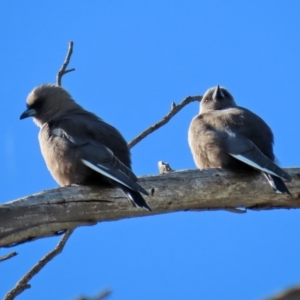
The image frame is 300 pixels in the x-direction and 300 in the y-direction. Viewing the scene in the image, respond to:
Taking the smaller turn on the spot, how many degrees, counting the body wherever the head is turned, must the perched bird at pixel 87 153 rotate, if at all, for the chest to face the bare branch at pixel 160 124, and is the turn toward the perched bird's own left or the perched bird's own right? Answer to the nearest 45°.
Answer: approximately 135° to the perched bird's own right

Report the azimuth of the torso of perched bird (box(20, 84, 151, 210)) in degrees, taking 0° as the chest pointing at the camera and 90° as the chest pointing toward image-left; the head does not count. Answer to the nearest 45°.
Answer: approximately 90°

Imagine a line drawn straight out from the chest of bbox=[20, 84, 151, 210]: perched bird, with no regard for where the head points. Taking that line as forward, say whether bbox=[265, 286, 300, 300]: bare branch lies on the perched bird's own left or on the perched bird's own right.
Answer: on the perched bird's own left

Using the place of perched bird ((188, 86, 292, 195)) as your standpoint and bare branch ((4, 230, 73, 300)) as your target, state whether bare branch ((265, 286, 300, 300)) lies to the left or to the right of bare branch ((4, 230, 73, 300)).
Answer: left

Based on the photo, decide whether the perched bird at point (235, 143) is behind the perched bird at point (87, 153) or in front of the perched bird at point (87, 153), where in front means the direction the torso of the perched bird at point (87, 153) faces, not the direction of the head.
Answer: behind
